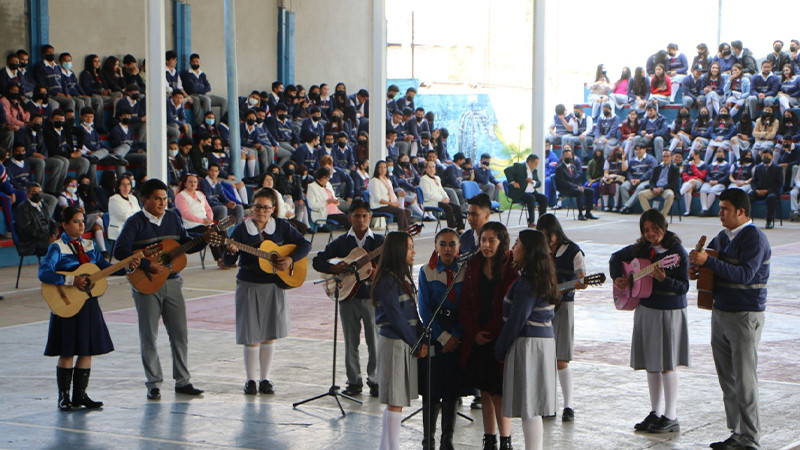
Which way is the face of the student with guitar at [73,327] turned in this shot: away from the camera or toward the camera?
toward the camera

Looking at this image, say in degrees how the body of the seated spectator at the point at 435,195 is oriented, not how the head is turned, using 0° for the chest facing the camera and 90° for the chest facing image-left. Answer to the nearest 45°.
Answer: approximately 315°

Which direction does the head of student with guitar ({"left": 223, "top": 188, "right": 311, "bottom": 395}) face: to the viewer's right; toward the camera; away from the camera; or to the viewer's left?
toward the camera

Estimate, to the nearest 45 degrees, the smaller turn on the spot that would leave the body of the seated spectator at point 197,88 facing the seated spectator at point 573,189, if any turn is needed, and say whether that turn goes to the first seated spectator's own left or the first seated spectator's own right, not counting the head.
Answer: approximately 45° to the first seated spectator's own left

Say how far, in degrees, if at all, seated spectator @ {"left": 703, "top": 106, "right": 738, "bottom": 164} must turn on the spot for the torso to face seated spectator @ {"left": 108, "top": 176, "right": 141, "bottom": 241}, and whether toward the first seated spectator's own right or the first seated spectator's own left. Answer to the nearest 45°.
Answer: approximately 45° to the first seated spectator's own right

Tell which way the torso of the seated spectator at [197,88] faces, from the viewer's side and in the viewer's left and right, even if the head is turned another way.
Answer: facing the viewer and to the right of the viewer

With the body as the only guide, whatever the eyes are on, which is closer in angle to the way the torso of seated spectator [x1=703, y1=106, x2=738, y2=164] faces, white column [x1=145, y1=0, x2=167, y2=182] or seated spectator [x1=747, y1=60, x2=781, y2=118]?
the white column

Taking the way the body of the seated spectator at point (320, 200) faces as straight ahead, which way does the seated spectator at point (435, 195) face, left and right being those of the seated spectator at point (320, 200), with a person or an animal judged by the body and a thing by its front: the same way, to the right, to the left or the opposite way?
the same way

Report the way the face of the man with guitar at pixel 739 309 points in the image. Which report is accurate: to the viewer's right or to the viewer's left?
to the viewer's left

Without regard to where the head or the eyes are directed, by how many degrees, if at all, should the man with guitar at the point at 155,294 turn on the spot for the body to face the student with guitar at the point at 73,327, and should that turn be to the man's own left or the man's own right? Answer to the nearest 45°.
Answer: approximately 90° to the man's own right

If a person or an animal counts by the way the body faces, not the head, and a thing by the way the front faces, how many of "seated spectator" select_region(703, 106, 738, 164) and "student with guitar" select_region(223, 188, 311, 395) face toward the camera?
2

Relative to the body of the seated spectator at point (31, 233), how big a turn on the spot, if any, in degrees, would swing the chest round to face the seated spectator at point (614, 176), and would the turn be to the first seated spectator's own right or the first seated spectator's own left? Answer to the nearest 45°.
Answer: approximately 90° to the first seated spectator's own left

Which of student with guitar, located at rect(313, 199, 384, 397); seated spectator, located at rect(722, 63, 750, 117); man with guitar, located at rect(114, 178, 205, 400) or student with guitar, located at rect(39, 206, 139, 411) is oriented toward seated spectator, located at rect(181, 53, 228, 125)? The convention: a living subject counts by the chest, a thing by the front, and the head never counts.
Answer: seated spectator, located at rect(722, 63, 750, 117)

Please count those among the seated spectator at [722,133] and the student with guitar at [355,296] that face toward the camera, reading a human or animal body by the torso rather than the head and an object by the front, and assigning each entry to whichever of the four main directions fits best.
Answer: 2

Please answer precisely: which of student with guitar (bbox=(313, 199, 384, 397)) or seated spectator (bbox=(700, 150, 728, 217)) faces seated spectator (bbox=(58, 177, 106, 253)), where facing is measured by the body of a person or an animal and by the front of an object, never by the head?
seated spectator (bbox=(700, 150, 728, 217))

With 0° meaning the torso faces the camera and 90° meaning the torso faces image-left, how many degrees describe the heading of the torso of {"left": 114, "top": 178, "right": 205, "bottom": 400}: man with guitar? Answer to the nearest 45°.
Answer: approximately 315°

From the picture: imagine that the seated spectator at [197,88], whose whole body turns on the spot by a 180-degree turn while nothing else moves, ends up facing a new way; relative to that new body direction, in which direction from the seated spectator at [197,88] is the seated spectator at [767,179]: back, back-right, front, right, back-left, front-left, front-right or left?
back-right
